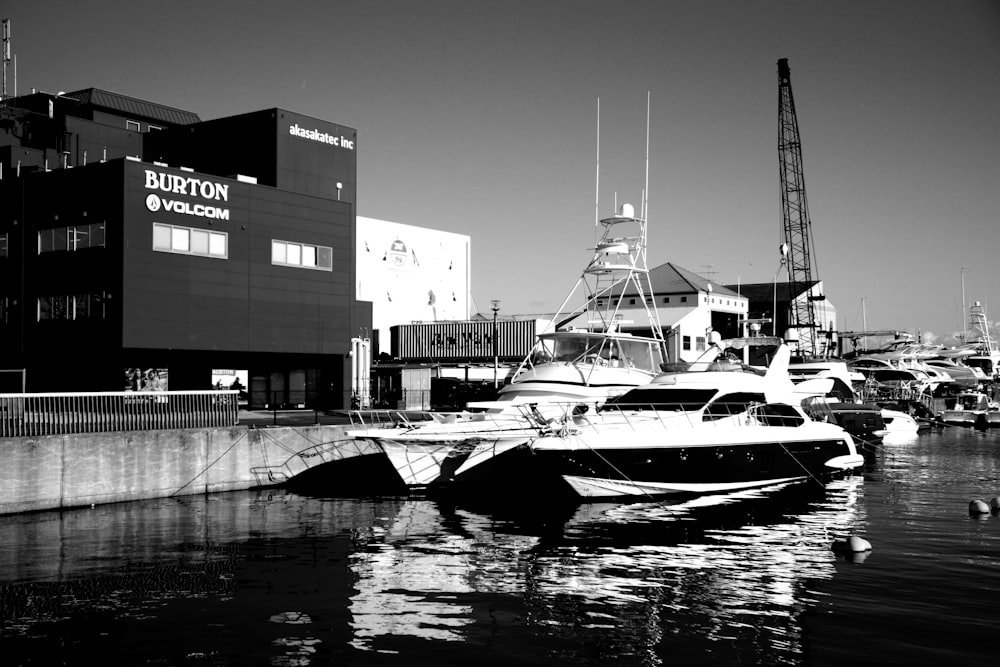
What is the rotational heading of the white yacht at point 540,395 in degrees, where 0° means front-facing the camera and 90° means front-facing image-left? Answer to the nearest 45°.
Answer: approximately 45°

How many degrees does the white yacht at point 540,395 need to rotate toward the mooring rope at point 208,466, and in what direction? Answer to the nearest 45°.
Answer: approximately 45° to its right

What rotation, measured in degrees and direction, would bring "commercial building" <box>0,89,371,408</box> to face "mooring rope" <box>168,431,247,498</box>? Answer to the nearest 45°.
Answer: approximately 45° to its right

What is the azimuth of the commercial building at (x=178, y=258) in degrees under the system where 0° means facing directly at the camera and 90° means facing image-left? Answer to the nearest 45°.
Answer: approximately 315°

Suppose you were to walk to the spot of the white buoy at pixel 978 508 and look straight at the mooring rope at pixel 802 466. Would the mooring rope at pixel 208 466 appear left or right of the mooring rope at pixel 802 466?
left

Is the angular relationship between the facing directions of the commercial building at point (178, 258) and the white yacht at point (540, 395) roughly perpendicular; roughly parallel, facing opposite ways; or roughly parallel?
roughly perpendicular
